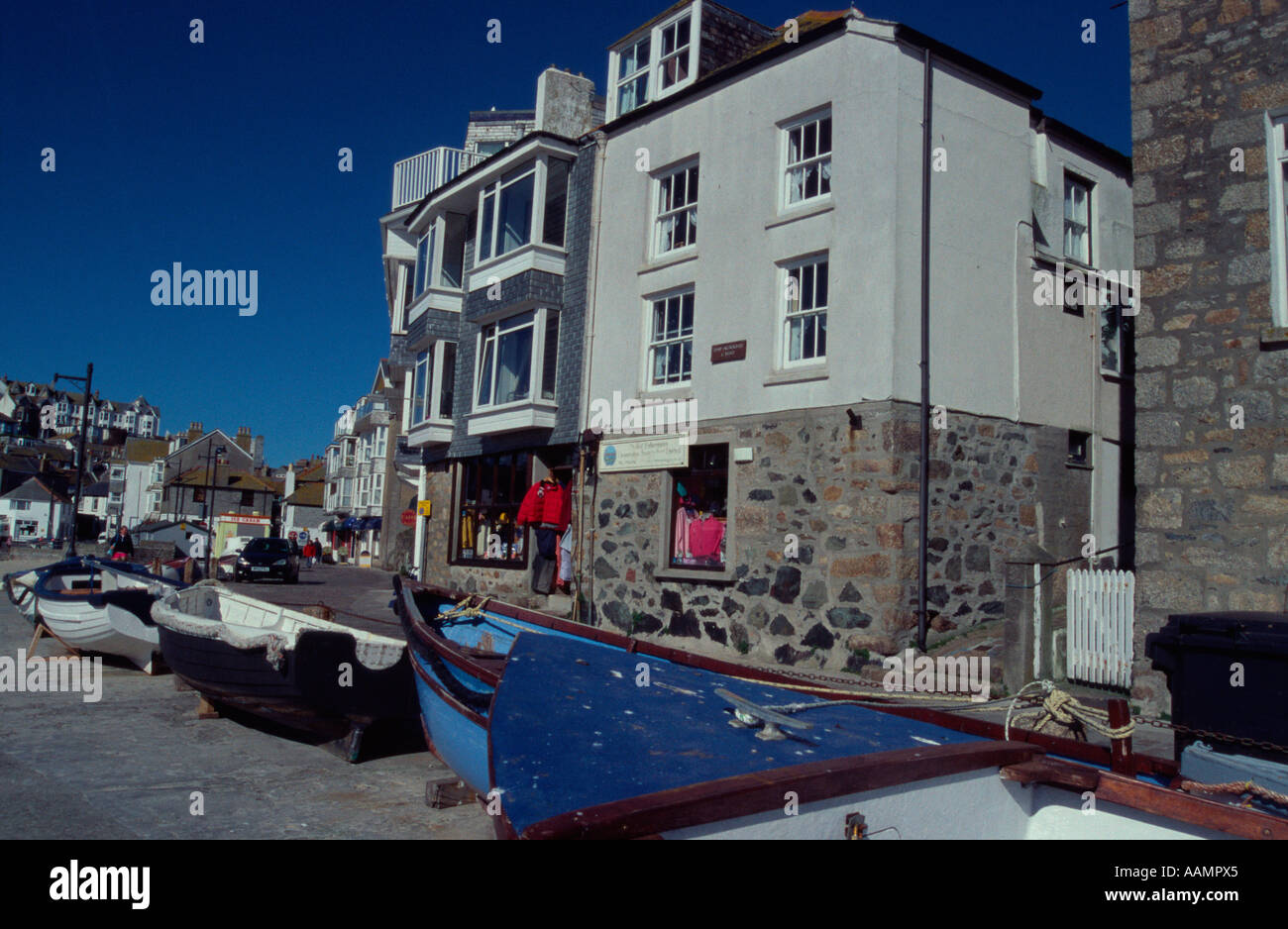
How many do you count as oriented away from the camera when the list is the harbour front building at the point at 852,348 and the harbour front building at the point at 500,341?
0

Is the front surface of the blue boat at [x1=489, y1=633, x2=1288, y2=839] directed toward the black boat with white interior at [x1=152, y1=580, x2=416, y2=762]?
yes

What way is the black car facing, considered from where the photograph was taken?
facing the viewer and to the left of the viewer

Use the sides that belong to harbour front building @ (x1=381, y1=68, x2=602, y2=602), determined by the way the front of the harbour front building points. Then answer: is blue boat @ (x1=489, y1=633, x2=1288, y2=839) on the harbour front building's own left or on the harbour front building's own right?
on the harbour front building's own left

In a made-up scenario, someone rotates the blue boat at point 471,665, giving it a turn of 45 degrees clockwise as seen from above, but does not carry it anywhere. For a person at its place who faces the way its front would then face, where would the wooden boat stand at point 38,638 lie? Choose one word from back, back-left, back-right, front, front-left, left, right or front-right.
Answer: front-left

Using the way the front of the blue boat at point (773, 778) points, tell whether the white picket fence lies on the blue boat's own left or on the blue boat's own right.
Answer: on the blue boat's own right

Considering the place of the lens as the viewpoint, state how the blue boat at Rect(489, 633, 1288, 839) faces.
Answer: facing away from the viewer and to the left of the viewer

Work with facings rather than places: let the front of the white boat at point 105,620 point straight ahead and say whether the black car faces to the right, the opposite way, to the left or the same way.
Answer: to the left

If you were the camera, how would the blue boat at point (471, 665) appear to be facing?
facing away from the viewer and to the left of the viewer

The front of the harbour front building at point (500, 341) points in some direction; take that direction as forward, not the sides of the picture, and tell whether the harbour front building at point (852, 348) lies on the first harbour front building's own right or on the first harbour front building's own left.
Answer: on the first harbour front building's own left

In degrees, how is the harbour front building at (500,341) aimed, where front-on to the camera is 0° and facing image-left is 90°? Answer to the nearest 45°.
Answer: approximately 45°

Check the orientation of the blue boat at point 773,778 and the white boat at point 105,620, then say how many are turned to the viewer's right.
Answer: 0

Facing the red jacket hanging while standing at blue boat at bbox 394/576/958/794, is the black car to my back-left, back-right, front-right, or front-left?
front-left

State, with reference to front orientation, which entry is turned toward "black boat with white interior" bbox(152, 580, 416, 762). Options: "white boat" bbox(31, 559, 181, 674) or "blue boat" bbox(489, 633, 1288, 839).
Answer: the blue boat

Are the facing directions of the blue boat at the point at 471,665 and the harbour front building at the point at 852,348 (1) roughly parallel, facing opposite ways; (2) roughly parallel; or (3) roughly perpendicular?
roughly perpendicular

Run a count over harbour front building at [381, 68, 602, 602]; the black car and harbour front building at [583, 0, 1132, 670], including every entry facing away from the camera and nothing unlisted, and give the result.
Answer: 0

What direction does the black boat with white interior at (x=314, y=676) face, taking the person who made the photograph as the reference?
facing away from the viewer and to the left of the viewer

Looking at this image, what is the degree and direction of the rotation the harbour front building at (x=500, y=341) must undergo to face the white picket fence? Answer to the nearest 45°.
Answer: approximately 90° to its left
